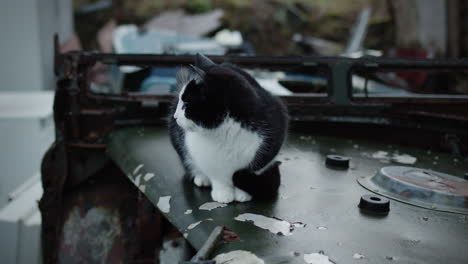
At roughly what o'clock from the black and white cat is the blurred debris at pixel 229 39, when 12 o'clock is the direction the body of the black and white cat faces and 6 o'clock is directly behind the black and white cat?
The blurred debris is roughly at 6 o'clock from the black and white cat.

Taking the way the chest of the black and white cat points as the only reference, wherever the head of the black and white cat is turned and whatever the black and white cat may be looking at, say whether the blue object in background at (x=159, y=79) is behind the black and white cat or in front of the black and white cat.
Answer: behind

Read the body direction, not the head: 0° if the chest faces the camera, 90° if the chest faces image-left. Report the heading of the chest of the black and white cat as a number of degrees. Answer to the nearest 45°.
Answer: approximately 0°
